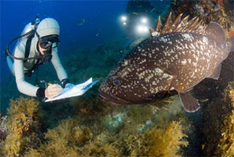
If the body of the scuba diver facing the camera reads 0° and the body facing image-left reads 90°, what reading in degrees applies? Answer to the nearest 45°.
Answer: approximately 315°

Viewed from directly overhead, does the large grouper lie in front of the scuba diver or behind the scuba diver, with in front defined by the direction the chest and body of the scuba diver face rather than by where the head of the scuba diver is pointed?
in front
